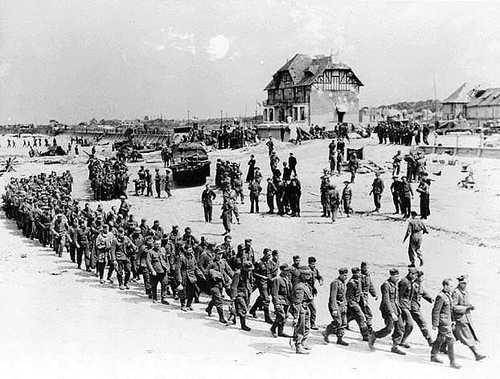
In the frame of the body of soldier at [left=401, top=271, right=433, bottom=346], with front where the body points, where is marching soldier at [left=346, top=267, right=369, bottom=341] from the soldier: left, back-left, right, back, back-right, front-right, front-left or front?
back

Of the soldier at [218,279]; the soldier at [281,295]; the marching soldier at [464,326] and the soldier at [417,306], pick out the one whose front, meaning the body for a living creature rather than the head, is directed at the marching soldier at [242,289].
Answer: the soldier at [218,279]

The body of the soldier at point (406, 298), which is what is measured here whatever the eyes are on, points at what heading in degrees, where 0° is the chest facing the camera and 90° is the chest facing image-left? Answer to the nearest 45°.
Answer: approximately 270°

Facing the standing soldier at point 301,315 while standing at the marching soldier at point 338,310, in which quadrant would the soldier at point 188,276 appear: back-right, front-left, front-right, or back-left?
front-right

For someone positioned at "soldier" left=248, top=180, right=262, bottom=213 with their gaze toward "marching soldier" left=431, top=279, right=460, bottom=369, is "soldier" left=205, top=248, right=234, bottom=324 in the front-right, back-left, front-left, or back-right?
front-right

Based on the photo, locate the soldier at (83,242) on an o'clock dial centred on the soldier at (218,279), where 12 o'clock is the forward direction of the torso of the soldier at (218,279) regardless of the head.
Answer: the soldier at (83,242) is roughly at 6 o'clock from the soldier at (218,279).

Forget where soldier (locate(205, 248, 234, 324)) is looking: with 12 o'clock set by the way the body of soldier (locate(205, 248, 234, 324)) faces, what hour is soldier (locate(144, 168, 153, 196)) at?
soldier (locate(144, 168, 153, 196)) is roughly at 7 o'clock from soldier (locate(205, 248, 234, 324)).

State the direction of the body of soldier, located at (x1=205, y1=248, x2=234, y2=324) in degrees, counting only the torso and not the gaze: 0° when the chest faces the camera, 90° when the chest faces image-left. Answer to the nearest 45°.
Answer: approximately 315°

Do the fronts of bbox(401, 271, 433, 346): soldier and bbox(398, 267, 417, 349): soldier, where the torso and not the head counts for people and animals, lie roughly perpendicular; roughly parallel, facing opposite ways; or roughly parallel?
roughly parallel

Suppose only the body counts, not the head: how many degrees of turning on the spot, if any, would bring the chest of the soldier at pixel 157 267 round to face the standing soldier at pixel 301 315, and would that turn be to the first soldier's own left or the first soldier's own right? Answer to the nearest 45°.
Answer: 0° — they already face them

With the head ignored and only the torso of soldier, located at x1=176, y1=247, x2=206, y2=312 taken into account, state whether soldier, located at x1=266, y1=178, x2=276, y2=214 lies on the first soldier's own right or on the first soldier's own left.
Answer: on the first soldier's own left

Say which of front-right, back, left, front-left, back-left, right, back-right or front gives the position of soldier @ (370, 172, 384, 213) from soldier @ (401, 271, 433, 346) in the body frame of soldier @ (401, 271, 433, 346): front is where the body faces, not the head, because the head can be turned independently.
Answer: left

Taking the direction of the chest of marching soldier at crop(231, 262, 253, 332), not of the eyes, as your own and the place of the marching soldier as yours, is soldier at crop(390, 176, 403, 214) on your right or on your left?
on your left

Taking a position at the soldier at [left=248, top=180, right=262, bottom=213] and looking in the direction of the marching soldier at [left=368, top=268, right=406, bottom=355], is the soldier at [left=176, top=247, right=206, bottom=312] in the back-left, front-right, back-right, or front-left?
front-right

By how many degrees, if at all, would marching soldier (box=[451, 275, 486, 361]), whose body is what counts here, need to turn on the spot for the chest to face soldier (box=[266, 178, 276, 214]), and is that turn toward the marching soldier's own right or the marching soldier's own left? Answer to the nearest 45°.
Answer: approximately 180°

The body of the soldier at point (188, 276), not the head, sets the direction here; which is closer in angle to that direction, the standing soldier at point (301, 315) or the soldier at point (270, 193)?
the standing soldier

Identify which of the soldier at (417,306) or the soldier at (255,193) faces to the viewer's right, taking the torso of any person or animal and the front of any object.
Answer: the soldier at (417,306)

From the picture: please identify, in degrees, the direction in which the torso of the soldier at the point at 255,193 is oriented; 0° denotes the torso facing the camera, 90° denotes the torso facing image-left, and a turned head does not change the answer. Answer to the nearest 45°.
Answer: approximately 0°

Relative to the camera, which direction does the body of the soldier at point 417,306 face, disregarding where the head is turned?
to the viewer's right

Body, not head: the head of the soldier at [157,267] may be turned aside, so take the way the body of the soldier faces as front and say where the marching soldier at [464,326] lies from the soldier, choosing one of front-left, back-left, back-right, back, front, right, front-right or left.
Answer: front
